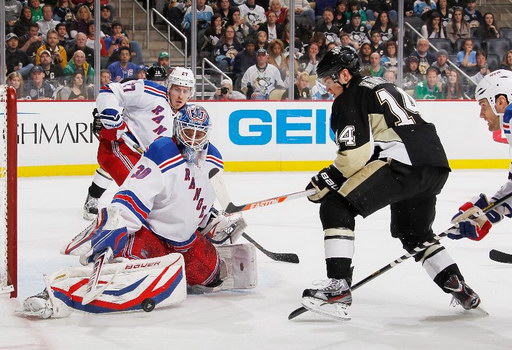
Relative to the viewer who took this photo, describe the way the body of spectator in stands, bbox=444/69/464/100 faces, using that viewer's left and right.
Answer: facing the viewer

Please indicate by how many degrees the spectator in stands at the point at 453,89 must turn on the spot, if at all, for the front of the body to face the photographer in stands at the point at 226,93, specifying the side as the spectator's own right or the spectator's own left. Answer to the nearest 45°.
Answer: approximately 45° to the spectator's own right

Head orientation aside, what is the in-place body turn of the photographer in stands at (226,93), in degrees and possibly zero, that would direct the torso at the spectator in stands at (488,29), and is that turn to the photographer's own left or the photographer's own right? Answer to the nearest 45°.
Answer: approximately 90° to the photographer's own left

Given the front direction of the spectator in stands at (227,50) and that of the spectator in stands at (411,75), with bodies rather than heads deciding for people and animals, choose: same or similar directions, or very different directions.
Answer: same or similar directions

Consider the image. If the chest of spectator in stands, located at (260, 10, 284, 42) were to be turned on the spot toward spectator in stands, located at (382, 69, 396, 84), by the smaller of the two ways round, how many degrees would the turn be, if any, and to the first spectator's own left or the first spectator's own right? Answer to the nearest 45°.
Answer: approximately 90° to the first spectator's own left

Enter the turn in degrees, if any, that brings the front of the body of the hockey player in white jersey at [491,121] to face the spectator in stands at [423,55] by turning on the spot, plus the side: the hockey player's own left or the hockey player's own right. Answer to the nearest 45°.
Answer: approximately 90° to the hockey player's own right

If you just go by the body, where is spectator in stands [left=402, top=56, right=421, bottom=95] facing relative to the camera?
toward the camera

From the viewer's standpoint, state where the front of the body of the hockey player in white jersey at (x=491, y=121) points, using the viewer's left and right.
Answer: facing to the left of the viewer

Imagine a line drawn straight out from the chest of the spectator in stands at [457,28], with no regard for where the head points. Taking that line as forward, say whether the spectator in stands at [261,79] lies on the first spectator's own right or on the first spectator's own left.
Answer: on the first spectator's own right

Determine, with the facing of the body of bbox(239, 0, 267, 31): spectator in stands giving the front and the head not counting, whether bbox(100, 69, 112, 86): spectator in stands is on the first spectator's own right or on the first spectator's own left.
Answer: on the first spectator's own right

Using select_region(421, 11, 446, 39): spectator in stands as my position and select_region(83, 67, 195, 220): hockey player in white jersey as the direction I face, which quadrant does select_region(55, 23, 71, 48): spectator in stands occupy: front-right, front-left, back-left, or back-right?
front-right

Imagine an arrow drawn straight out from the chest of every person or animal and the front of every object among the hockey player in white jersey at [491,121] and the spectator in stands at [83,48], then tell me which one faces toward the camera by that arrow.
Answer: the spectator in stands

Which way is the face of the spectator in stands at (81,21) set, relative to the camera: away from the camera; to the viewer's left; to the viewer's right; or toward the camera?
toward the camera

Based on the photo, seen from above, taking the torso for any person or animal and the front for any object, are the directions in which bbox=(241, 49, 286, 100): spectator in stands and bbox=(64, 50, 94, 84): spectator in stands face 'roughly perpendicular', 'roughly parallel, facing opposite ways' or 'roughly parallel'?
roughly parallel

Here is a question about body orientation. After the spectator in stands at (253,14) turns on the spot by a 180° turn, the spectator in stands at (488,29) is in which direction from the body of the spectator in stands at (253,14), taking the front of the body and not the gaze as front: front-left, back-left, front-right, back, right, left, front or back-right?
right

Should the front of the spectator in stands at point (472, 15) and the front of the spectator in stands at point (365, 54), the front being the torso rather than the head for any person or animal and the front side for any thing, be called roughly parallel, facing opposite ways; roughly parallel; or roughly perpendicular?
roughly parallel

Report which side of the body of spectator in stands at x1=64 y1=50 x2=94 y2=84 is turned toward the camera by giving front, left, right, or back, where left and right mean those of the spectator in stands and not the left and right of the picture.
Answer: front
